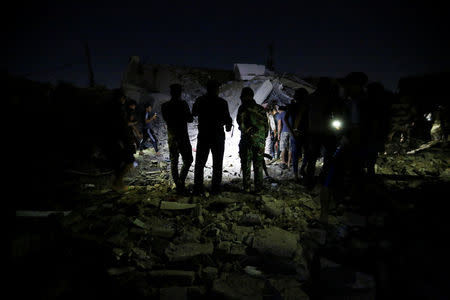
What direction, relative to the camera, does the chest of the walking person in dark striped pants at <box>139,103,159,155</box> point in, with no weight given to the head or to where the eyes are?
to the viewer's right

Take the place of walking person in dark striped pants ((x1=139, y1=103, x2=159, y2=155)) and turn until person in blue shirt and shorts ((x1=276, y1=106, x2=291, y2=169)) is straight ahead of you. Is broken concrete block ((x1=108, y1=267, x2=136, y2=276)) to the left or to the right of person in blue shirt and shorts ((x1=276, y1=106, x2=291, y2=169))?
right

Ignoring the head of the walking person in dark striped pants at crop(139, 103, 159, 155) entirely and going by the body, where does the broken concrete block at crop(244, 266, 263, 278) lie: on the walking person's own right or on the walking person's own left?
on the walking person's own right

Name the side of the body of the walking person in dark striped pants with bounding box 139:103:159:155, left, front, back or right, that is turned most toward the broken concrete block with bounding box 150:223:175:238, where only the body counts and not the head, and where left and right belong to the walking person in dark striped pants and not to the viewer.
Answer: right

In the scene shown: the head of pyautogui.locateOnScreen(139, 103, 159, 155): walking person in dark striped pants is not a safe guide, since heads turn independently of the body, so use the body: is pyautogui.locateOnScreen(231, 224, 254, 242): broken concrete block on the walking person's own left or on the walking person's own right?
on the walking person's own right

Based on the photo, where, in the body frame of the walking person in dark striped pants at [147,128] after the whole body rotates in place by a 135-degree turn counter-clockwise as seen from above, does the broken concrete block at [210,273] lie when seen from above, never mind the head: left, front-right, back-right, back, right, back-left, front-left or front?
back-left

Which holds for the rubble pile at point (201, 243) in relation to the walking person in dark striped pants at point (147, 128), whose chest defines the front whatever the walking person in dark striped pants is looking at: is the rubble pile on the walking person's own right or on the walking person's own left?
on the walking person's own right
